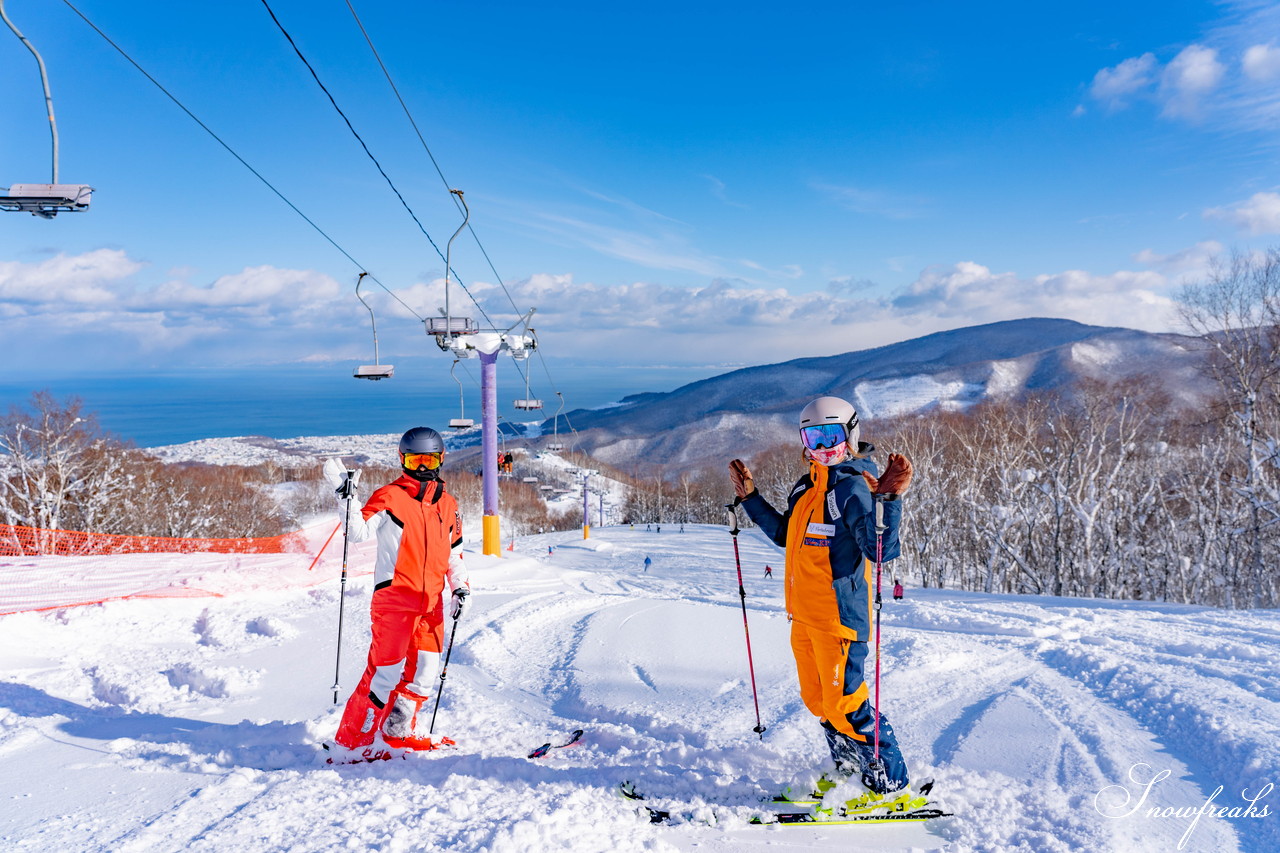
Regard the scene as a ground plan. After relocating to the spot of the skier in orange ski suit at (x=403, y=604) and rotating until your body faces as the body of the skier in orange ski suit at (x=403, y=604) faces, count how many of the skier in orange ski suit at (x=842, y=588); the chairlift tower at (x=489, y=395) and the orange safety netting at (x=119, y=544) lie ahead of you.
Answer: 1

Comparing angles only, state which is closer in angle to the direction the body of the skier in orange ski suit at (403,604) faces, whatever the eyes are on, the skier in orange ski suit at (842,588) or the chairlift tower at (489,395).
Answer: the skier in orange ski suit

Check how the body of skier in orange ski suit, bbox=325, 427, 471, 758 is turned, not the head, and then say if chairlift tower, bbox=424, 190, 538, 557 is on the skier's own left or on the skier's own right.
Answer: on the skier's own left

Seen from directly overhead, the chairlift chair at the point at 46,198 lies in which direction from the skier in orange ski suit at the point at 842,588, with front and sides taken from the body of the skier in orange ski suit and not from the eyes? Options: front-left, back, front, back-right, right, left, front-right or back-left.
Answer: front-right

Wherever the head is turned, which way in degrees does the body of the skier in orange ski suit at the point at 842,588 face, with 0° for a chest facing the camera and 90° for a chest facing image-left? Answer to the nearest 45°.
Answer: approximately 45°

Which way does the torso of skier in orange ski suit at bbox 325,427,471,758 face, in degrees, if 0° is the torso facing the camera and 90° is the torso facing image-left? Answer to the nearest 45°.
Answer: approximately 315°
